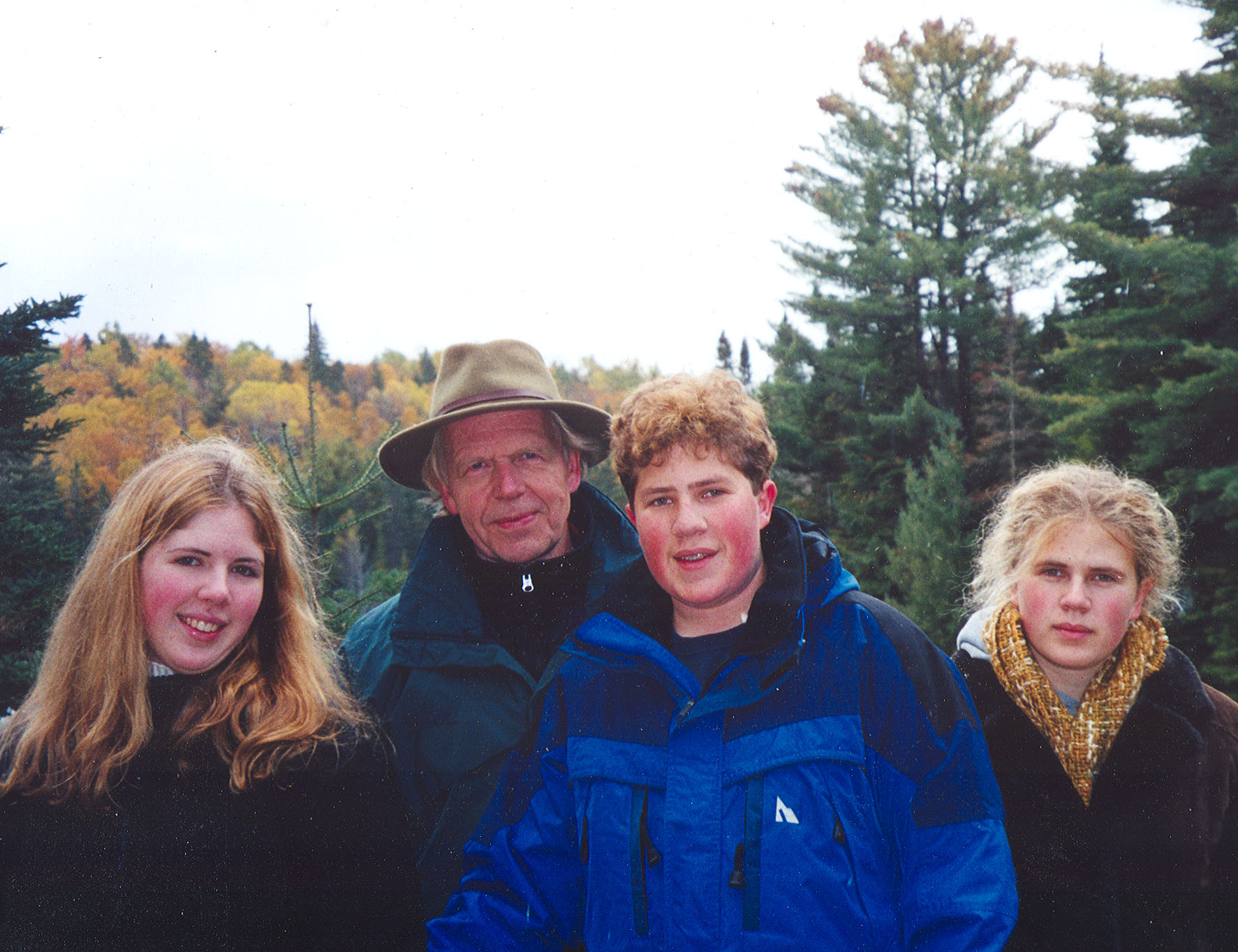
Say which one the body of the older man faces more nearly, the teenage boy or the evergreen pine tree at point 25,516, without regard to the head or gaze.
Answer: the teenage boy

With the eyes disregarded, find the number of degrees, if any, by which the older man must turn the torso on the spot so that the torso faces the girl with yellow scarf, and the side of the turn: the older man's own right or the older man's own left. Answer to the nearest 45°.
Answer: approximately 45° to the older man's own left

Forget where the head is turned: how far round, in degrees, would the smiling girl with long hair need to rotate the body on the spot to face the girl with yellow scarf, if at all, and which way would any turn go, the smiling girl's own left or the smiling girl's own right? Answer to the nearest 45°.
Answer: approximately 90° to the smiling girl's own left

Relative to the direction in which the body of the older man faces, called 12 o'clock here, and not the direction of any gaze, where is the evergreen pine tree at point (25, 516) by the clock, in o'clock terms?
The evergreen pine tree is roughly at 5 o'clock from the older man.

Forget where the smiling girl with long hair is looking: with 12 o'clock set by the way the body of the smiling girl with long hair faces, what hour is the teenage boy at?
The teenage boy is roughly at 10 o'clock from the smiling girl with long hair.

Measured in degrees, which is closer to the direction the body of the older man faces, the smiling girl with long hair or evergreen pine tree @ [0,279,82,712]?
the smiling girl with long hair

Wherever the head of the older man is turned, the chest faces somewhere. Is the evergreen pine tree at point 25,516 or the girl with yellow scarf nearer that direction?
the girl with yellow scarf

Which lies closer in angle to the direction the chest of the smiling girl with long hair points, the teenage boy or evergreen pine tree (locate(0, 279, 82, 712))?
the teenage boy

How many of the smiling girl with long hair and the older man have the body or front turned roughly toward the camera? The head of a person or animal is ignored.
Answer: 2

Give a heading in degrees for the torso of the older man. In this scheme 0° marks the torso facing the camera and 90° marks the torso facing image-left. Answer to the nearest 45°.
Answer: approximately 0°

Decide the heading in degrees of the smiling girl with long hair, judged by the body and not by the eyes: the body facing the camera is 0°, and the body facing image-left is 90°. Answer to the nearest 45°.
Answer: approximately 0°
